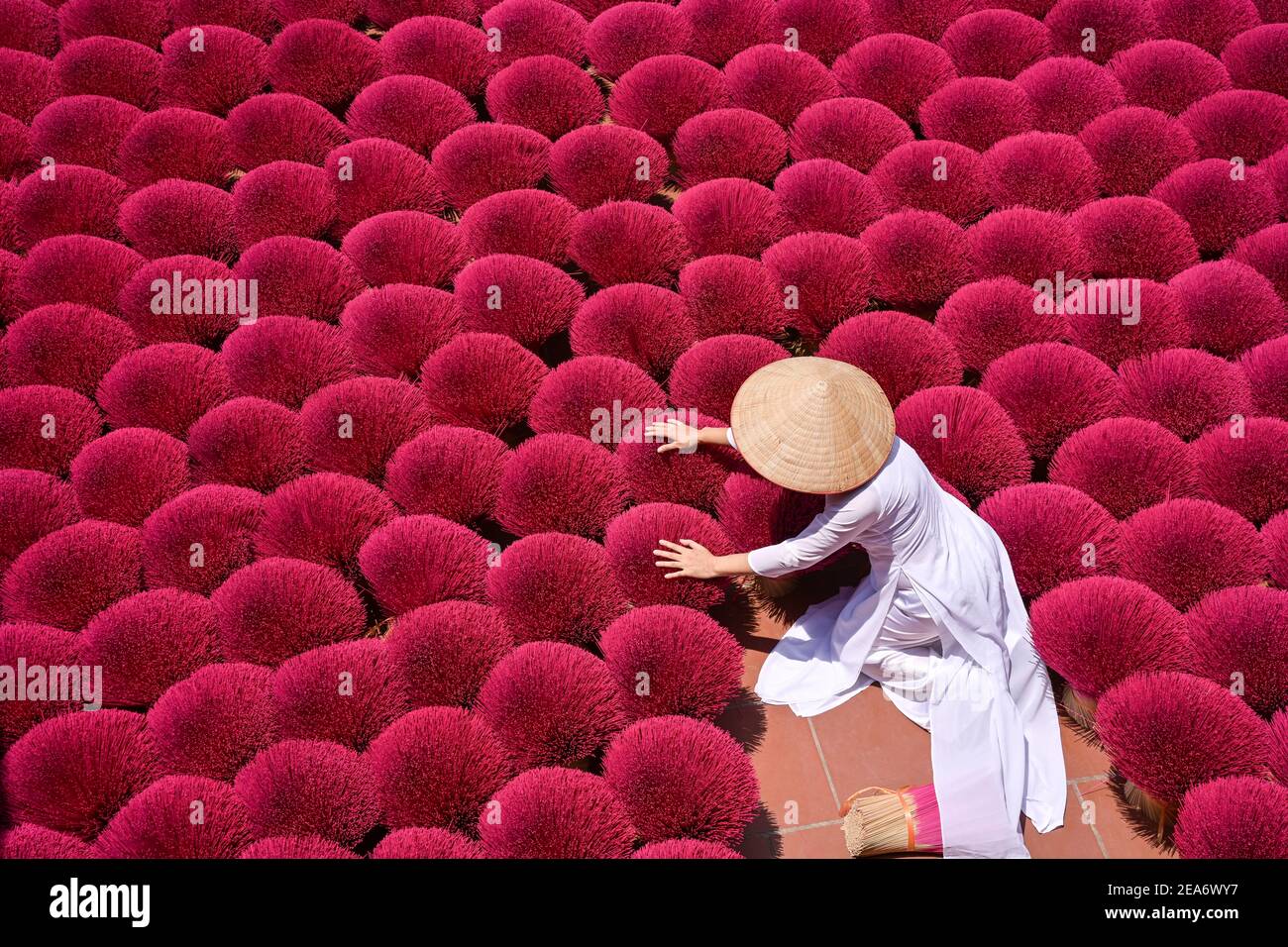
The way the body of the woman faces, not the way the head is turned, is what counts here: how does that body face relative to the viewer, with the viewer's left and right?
facing to the left of the viewer
